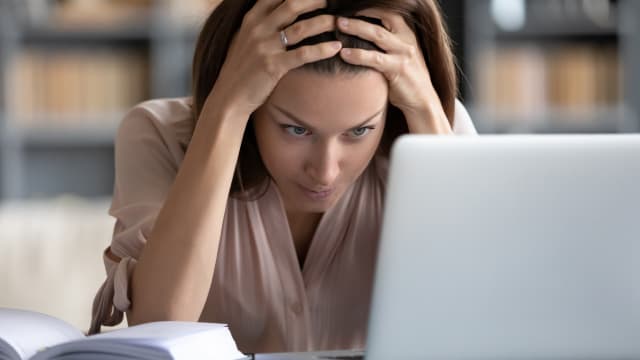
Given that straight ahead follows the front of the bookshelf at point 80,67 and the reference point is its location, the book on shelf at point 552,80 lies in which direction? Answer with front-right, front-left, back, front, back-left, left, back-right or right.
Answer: left

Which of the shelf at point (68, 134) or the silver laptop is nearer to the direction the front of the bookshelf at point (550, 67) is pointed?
the silver laptop

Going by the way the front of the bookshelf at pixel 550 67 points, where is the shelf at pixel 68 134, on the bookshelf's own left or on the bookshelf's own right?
on the bookshelf's own right

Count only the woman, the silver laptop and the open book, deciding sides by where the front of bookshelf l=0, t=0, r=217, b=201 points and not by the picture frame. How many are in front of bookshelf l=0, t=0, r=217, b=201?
3

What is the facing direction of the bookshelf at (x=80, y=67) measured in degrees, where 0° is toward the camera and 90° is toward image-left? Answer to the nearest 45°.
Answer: approximately 0°

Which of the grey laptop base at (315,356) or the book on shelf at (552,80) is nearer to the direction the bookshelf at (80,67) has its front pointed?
the grey laptop base

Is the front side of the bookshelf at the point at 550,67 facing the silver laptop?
yes

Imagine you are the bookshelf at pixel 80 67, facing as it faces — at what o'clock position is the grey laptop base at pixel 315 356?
The grey laptop base is roughly at 12 o'clock from the bookshelf.

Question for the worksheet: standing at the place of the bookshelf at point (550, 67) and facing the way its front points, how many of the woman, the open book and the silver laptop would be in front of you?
3

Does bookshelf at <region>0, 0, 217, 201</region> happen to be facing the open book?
yes

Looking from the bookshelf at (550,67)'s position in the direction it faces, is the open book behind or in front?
in front

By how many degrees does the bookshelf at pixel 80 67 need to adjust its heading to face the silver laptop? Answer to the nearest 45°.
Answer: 0° — it already faces it

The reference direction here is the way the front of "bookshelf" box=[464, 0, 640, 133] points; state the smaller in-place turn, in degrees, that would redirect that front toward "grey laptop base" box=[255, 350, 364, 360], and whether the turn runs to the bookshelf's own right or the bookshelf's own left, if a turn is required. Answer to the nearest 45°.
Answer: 0° — it already faces it

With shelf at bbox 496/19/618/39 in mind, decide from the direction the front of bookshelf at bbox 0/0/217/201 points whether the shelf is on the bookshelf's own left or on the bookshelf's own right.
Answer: on the bookshelf's own left

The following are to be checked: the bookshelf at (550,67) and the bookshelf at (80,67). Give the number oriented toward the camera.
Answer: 2
